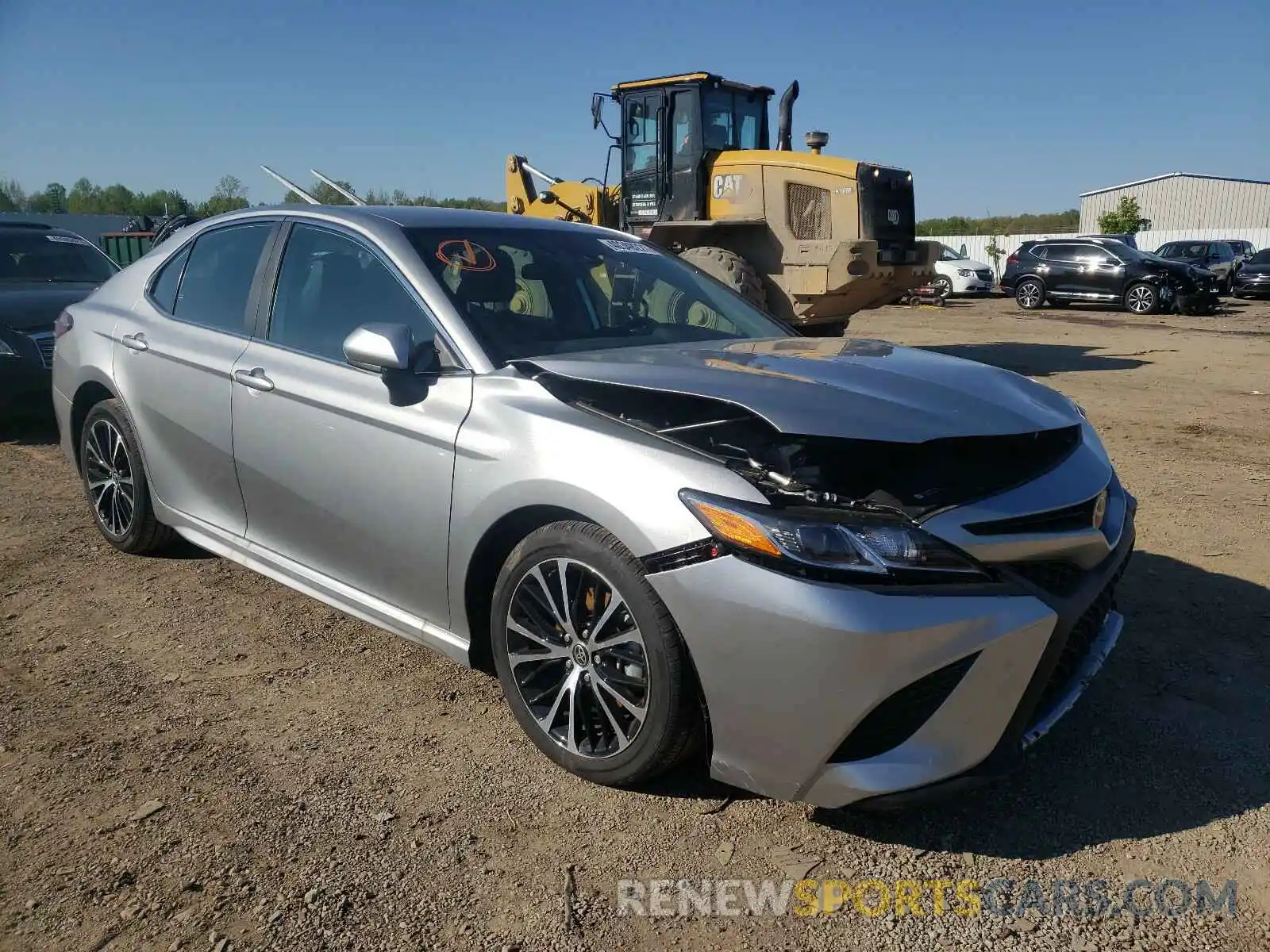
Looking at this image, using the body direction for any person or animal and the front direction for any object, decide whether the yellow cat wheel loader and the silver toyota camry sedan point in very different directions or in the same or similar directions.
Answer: very different directions

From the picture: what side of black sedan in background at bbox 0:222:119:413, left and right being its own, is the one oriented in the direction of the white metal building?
left

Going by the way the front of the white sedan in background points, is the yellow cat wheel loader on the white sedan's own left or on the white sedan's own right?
on the white sedan's own right

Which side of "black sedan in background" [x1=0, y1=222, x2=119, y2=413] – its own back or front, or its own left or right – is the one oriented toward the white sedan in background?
left

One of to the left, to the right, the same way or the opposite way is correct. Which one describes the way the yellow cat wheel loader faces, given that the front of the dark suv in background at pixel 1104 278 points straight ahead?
the opposite way

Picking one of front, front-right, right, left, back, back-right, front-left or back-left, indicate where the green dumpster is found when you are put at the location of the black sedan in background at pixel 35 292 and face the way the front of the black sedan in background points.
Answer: back-left

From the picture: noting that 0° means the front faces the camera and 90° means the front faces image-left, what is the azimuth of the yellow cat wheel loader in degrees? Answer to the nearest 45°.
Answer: approximately 135°

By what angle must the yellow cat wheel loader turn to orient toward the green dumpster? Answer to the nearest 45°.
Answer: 0° — it already faces it

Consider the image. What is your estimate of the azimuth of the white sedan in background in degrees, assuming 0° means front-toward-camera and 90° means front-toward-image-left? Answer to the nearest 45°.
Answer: approximately 315°
